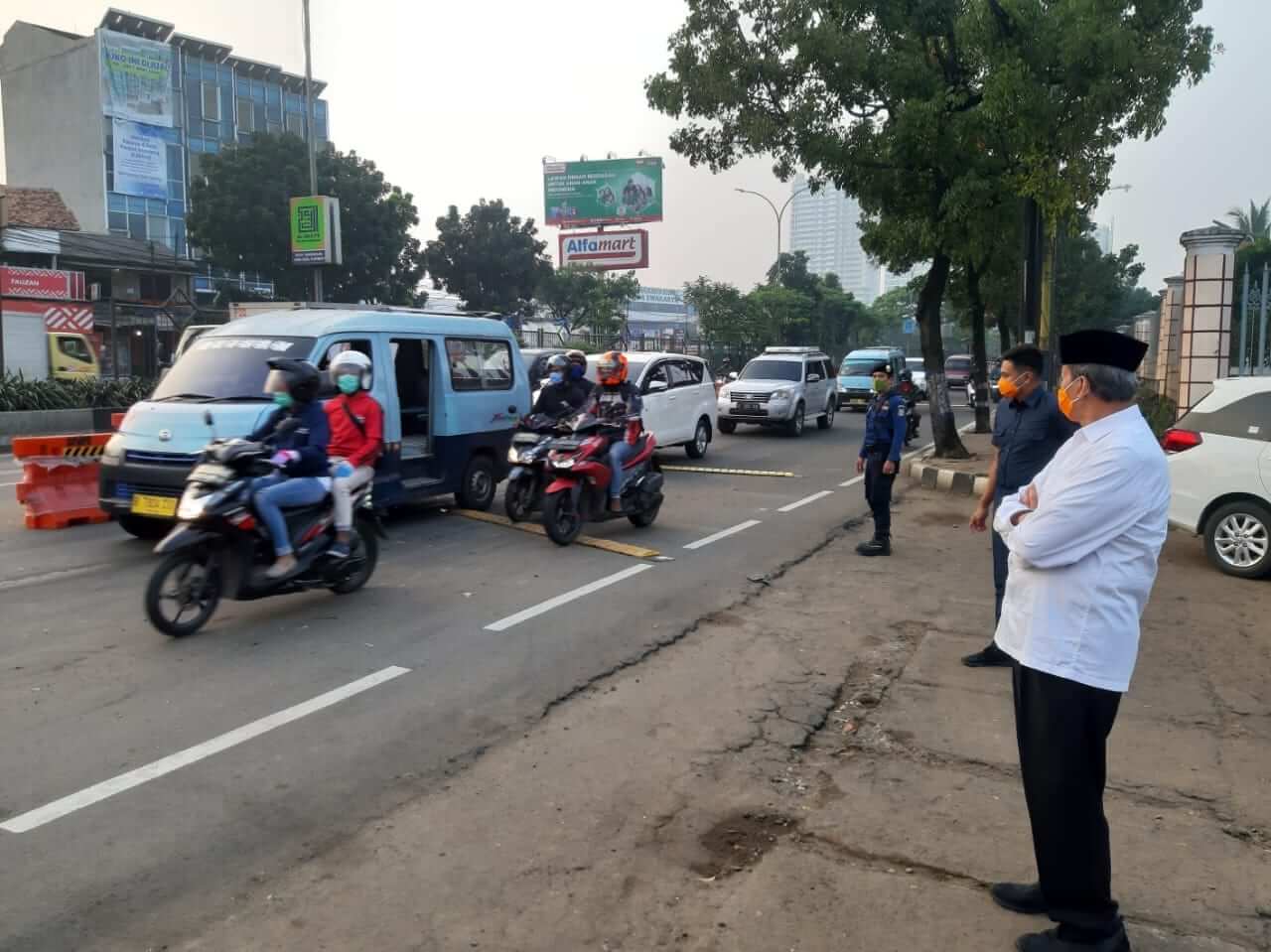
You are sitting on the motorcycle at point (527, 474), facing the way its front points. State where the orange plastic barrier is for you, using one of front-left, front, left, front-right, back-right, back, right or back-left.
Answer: front-right

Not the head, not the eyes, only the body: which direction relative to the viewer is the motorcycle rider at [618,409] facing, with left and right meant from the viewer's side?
facing the viewer and to the left of the viewer

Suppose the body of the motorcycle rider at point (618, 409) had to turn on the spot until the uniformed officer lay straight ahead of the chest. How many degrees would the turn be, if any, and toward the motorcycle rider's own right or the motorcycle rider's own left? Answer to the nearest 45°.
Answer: approximately 90° to the motorcycle rider's own left

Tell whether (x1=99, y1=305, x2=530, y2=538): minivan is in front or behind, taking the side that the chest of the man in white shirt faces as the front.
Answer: in front

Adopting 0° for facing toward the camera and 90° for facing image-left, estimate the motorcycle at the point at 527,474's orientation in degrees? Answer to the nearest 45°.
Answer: approximately 45°

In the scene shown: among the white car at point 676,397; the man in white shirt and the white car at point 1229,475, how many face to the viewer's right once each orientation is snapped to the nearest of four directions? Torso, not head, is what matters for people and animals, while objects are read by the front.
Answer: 1

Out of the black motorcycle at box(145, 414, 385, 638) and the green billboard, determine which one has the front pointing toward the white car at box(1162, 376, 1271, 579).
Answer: the green billboard

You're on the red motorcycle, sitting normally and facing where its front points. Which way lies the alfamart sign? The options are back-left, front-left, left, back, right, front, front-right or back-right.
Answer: back-right

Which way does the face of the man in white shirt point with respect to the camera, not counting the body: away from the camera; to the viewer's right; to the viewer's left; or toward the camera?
to the viewer's left

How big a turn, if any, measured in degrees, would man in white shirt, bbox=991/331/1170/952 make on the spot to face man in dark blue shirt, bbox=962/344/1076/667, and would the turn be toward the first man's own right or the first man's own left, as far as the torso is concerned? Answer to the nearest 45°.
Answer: approximately 90° to the first man's own right

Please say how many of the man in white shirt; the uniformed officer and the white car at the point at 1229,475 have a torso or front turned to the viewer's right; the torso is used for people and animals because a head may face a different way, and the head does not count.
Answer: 1

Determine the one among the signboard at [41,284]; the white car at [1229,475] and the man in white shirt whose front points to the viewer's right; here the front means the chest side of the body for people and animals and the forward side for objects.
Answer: the white car

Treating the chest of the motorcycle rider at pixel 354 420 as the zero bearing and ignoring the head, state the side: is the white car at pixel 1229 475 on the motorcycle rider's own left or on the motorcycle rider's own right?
on the motorcycle rider's own left

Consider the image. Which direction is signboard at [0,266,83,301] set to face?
toward the camera

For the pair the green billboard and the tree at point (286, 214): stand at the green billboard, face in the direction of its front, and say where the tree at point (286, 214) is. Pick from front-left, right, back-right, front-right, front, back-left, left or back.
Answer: front-right

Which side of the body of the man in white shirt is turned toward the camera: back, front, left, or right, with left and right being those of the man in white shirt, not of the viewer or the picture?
left

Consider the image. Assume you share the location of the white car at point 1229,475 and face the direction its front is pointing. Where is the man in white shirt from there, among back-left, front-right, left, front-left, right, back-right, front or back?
right
